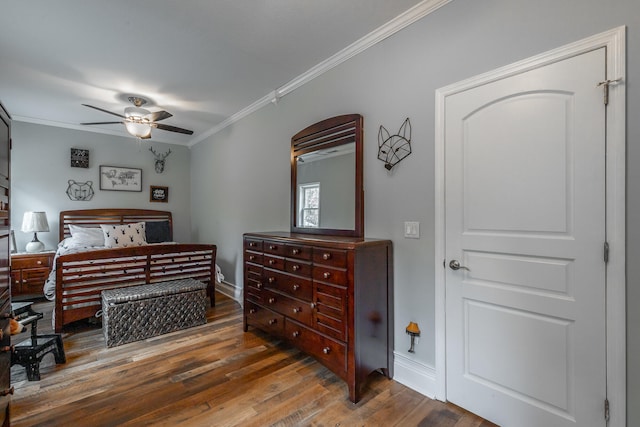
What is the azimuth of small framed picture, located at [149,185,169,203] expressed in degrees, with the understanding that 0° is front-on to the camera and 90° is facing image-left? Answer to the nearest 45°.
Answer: approximately 0°

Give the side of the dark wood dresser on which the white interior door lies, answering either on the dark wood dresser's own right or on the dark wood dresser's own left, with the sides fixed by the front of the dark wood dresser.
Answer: on the dark wood dresser's own left

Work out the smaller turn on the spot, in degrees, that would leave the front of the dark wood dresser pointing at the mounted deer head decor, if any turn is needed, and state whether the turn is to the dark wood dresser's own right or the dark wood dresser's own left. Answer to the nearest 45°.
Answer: approximately 90° to the dark wood dresser's own right

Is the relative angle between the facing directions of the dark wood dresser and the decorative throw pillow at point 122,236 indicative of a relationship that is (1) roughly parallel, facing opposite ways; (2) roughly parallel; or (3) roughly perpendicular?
roughly perpendicular

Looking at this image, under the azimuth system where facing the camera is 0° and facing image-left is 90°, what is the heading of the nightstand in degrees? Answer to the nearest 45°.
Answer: approximately 0°

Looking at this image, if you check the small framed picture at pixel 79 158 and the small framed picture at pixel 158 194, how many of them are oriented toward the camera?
2

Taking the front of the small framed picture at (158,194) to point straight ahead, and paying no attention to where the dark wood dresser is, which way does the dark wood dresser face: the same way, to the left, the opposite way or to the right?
to the right

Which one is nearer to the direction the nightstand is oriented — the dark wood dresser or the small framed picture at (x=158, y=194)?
the dark wood dresser

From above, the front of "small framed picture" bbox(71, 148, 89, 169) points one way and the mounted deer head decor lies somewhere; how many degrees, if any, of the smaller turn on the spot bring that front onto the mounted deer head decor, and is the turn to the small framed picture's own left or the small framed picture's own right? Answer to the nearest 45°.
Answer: approximately 90° to the small framed picture's own left

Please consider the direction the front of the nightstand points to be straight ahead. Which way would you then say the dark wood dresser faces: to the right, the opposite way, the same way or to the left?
to the right
